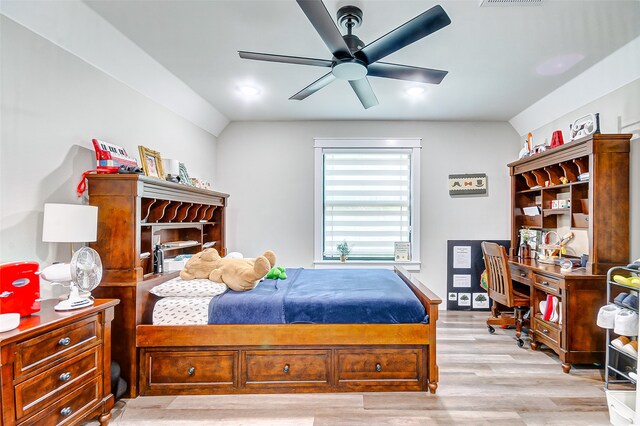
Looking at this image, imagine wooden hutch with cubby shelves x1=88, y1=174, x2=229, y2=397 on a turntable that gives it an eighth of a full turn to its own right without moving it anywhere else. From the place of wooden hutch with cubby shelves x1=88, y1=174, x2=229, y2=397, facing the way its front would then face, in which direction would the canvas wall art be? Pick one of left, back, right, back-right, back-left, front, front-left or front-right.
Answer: left

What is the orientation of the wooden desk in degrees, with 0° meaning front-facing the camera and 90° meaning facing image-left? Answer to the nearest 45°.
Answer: approximately 45°

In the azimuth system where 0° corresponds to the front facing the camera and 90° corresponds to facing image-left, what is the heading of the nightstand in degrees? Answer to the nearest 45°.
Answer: approximately 315°

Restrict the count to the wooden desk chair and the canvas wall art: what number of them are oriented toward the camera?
1

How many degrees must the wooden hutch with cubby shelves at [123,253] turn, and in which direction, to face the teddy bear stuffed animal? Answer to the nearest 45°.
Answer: approximately 45° to its left

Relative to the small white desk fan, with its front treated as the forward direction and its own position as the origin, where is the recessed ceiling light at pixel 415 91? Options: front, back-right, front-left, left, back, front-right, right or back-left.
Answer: front-left

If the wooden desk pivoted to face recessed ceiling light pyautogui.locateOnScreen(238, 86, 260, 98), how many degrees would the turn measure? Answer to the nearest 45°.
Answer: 0° — it already faces it

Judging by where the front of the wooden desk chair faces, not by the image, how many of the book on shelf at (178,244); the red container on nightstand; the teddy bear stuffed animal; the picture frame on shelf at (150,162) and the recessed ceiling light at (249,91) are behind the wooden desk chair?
5

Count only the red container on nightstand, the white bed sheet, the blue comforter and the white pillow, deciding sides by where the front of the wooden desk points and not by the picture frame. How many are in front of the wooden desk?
4

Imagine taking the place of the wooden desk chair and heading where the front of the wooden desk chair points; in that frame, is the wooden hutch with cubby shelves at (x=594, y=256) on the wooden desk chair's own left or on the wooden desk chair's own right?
on the wooden desk chair's own right

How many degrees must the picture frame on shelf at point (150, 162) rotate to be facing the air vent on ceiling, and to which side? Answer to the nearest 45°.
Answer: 0° — it already faces it

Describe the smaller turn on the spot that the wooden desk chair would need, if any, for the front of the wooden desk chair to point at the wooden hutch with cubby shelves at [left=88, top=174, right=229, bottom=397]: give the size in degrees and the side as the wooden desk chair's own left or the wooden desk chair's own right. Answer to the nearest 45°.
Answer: approximately 180°

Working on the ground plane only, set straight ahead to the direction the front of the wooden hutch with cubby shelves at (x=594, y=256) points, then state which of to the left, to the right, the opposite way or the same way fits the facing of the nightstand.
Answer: the opposite way
